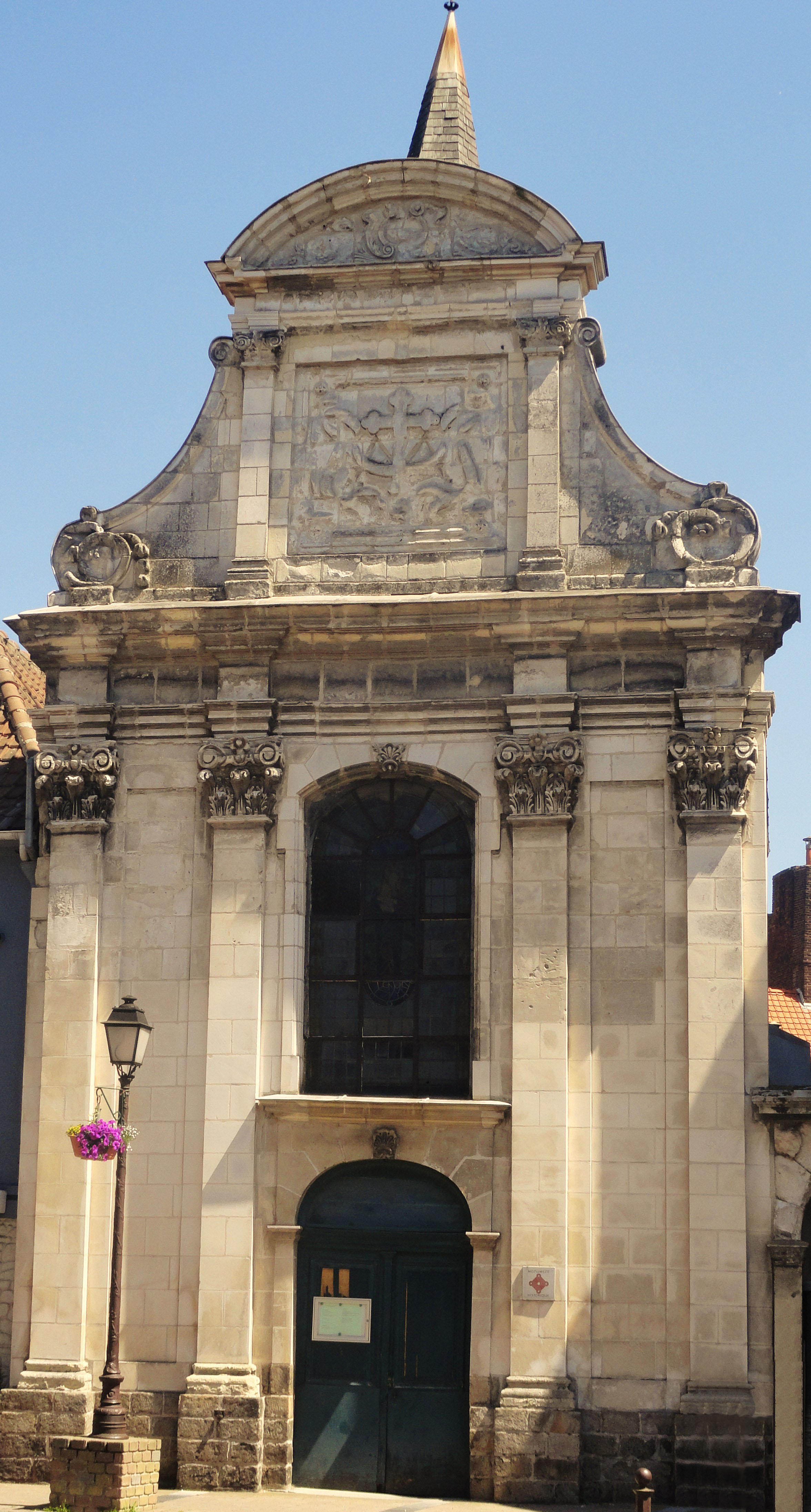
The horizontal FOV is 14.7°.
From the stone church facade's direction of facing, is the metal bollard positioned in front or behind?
in front

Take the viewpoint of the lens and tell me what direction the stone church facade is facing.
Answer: facing the viewer

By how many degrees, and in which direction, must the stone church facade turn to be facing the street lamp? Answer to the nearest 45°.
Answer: approximately 45° to its right
